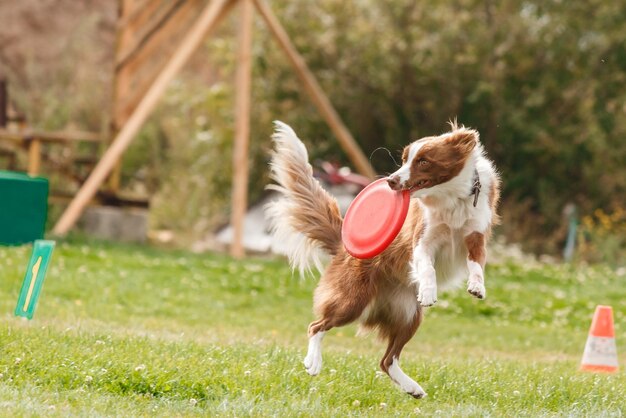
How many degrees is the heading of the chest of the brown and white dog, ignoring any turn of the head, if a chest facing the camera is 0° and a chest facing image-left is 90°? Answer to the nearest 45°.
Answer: approximately 315°

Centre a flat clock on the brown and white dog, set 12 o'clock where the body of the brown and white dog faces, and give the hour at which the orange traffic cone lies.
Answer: The orange traffic cone is roughly at 9 o'clock from the brown and white dog.

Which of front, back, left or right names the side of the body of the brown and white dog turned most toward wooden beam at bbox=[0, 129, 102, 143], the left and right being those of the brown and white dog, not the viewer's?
back

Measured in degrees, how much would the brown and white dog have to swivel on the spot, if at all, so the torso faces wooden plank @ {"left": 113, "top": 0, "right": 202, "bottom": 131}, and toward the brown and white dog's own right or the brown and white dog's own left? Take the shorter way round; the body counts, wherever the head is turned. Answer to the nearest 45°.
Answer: approximately 180°

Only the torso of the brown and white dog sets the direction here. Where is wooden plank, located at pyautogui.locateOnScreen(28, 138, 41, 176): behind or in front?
behind

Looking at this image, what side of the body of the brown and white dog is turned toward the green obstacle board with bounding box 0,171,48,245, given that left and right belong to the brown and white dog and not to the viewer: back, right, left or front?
back

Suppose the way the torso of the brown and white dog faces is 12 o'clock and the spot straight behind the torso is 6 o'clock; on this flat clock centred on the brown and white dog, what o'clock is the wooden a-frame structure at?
The wooden a-frame structure is roughly at 7 o'clock from the brown and white dog.
